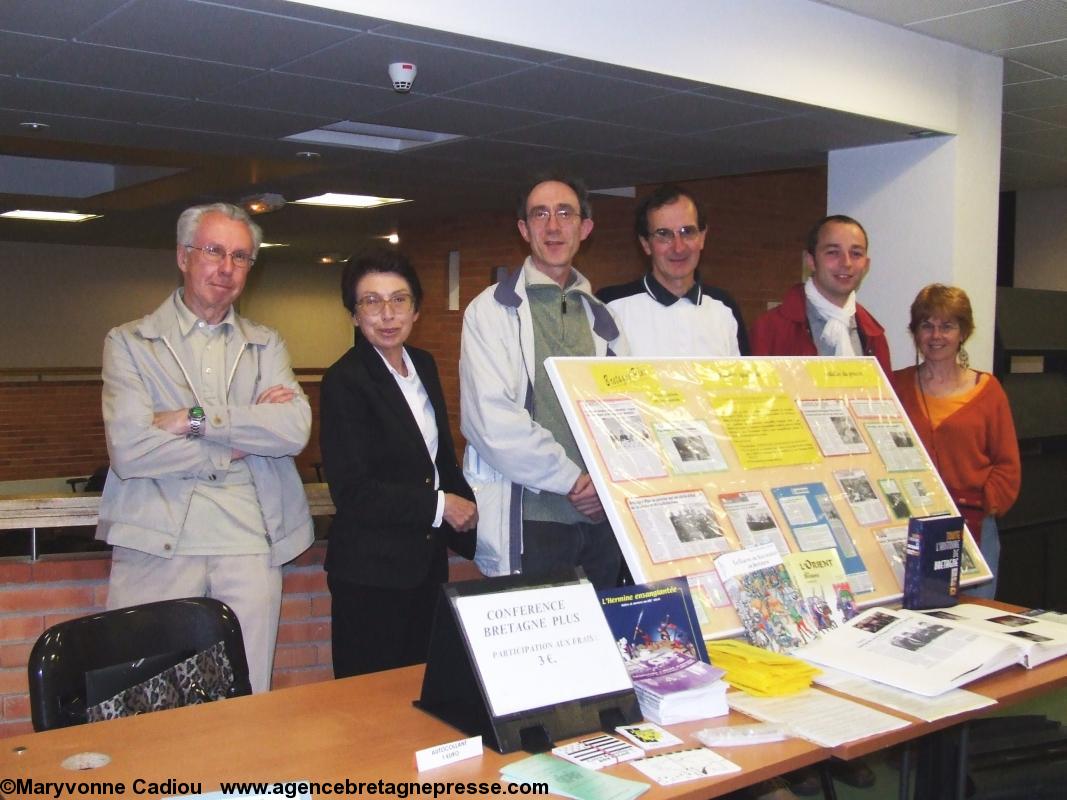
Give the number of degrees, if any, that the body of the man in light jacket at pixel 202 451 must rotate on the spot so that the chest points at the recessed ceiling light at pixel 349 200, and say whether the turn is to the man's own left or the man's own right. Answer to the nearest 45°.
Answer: approximately 135° to the man's own left

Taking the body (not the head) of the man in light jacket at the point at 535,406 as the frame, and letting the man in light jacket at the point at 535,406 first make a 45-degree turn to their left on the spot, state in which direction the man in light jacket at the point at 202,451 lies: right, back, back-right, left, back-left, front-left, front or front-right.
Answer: back

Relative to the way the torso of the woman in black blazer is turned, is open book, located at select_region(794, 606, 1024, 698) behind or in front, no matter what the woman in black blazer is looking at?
in front

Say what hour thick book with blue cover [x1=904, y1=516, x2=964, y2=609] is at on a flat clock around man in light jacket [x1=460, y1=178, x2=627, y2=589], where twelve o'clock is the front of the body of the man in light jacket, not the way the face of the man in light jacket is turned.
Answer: The thick book with blue cover is roughly at 11 o'clock from the man in light jacket.

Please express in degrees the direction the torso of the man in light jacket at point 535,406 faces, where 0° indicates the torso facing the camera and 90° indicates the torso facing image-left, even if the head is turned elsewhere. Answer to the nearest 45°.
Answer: approximately 315°

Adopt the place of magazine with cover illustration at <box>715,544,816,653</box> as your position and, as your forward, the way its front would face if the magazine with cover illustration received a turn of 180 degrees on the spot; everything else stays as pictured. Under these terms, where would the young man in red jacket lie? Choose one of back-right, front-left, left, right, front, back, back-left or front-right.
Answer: front

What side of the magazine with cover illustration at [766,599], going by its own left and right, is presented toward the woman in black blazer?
right
